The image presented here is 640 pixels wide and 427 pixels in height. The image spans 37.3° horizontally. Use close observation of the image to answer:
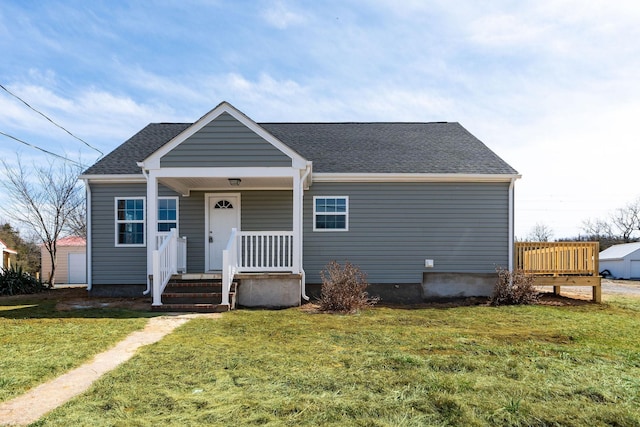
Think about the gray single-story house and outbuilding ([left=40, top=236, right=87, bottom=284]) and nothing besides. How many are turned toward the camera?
2

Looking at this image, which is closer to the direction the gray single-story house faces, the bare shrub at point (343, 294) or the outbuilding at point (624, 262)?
the bare shrub

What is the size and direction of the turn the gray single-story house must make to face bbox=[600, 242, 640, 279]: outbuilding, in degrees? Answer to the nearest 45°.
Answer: approximately 135° to its left

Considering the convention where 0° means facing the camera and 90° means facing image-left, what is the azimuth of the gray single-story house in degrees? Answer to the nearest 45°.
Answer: approximately 0°

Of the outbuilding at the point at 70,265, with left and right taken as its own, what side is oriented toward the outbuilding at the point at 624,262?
left

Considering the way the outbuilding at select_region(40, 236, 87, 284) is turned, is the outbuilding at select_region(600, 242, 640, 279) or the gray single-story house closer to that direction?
the gray single-story house

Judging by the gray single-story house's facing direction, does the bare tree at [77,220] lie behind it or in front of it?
behind

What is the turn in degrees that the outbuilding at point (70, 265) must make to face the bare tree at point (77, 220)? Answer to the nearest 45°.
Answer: approximately 180°
